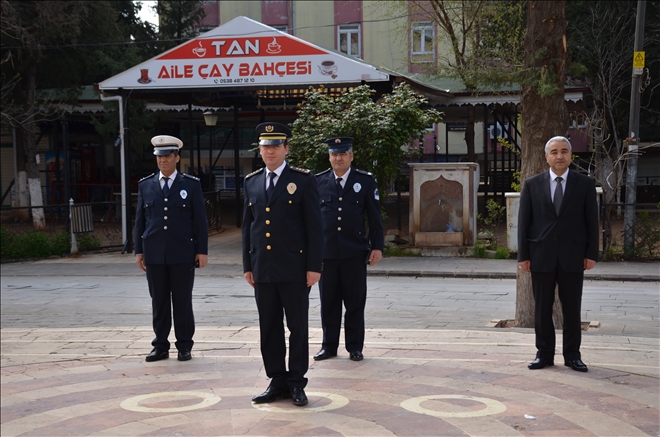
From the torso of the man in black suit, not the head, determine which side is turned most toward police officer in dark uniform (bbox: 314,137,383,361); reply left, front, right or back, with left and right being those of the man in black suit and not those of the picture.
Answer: right

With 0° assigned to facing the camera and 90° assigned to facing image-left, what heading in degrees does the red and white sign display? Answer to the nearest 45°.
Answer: approximately 0°

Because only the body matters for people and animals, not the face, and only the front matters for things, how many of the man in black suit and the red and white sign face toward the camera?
2

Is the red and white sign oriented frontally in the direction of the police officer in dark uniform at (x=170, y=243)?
yes

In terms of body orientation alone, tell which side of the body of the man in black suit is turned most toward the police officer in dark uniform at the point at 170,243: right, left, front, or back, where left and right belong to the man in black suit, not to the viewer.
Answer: right

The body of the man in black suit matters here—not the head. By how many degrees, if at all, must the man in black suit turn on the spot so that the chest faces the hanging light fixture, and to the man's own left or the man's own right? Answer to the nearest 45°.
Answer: approximately 135° to the man's own right

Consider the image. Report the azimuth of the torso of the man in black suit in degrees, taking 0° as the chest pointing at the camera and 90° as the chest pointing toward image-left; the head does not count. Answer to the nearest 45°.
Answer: approximately 0°

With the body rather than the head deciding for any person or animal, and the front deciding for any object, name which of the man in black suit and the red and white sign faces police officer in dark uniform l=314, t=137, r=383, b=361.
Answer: the red and white sign
